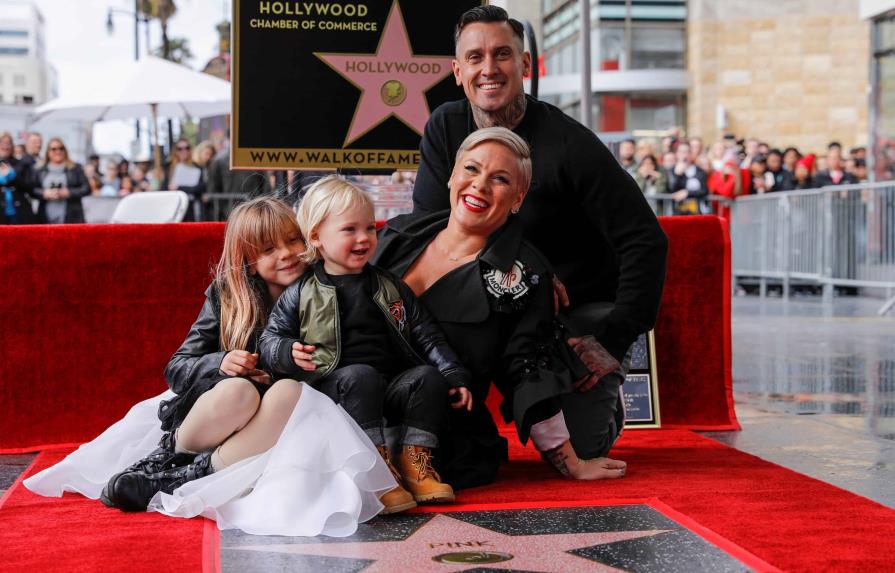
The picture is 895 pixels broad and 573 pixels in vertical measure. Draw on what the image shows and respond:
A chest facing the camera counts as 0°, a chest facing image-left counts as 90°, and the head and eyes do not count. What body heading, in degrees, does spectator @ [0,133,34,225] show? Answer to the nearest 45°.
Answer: approximately 0°

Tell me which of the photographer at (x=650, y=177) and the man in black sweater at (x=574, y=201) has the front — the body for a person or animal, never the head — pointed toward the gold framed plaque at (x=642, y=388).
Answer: the photographer

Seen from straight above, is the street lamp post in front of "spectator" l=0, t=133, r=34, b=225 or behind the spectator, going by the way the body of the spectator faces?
behind

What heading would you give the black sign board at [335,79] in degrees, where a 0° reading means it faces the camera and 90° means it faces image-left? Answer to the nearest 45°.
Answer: approximately 0°

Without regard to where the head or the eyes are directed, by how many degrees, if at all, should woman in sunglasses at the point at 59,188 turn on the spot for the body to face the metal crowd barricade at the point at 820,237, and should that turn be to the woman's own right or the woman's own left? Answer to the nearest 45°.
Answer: approximately 90° to the woman's own left
